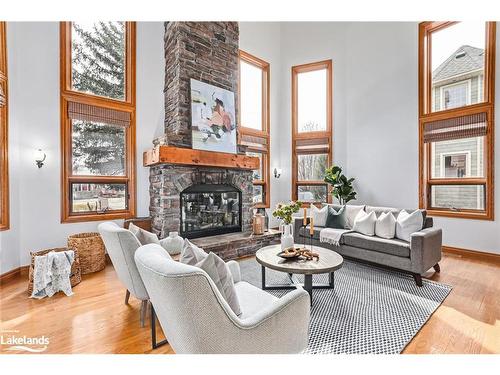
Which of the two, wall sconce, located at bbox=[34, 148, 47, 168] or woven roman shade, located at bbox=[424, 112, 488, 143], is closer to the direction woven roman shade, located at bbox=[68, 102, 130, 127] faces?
the woven roman shade

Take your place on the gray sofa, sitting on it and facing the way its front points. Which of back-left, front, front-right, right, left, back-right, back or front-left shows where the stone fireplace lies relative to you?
front-right

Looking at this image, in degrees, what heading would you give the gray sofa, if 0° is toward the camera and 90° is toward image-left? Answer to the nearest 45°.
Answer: approximately 45°

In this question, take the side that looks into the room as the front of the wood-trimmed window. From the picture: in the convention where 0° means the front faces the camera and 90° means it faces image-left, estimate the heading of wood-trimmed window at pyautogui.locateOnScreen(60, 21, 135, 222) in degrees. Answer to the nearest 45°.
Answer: approximately 315°

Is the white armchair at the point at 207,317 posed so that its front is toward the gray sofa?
yes

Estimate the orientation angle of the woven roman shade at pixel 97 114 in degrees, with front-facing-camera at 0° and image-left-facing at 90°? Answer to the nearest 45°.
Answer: approximately 315°

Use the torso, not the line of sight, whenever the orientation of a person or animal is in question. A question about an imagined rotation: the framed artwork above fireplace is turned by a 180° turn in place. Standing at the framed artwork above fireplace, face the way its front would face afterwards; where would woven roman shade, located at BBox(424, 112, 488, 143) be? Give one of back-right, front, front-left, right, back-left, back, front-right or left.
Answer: back-right

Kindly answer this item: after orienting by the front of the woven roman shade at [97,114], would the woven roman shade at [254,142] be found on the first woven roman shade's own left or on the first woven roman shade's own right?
on the first woven roman shade's own left

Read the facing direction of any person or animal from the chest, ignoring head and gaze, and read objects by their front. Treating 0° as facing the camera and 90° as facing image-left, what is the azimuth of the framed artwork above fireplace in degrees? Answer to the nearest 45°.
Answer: approximately 315°
